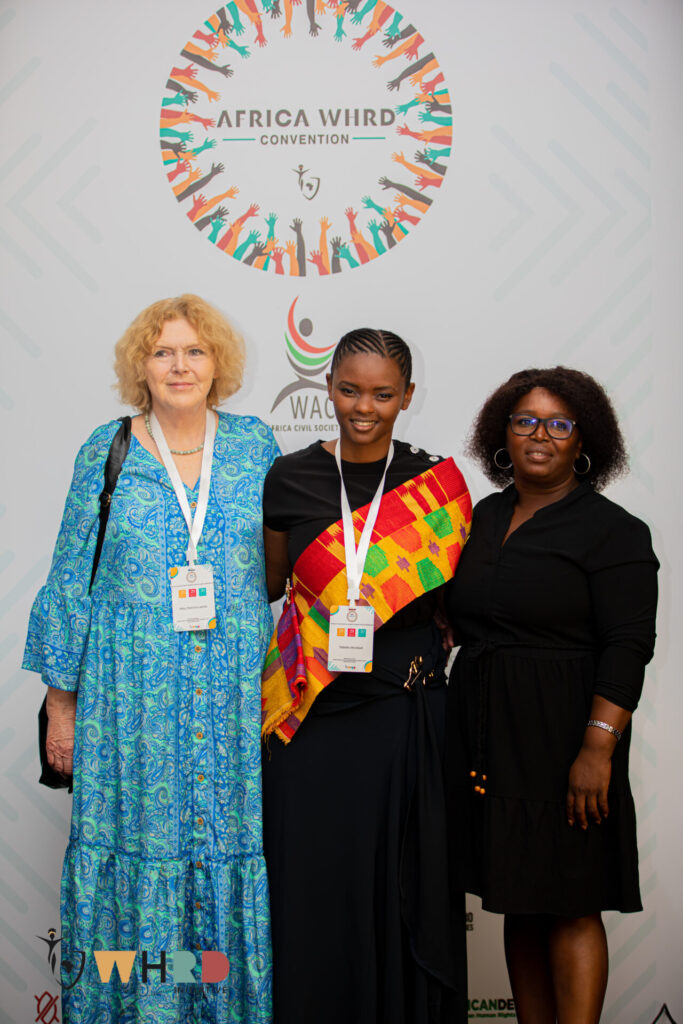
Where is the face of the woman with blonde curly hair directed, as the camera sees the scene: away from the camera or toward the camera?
toward the camera

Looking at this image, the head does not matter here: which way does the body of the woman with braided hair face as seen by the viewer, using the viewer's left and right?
facing the viewer

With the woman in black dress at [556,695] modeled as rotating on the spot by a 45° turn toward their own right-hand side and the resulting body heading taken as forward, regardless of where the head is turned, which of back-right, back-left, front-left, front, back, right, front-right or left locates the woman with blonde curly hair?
front

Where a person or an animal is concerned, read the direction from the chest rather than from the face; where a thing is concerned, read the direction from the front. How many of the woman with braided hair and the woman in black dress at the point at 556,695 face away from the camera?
0

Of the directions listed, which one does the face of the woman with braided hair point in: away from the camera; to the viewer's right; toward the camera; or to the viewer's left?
toward the camera

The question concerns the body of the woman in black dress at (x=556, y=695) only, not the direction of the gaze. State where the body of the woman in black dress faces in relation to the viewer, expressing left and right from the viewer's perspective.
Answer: facing the viewer and to the left of the viewer
